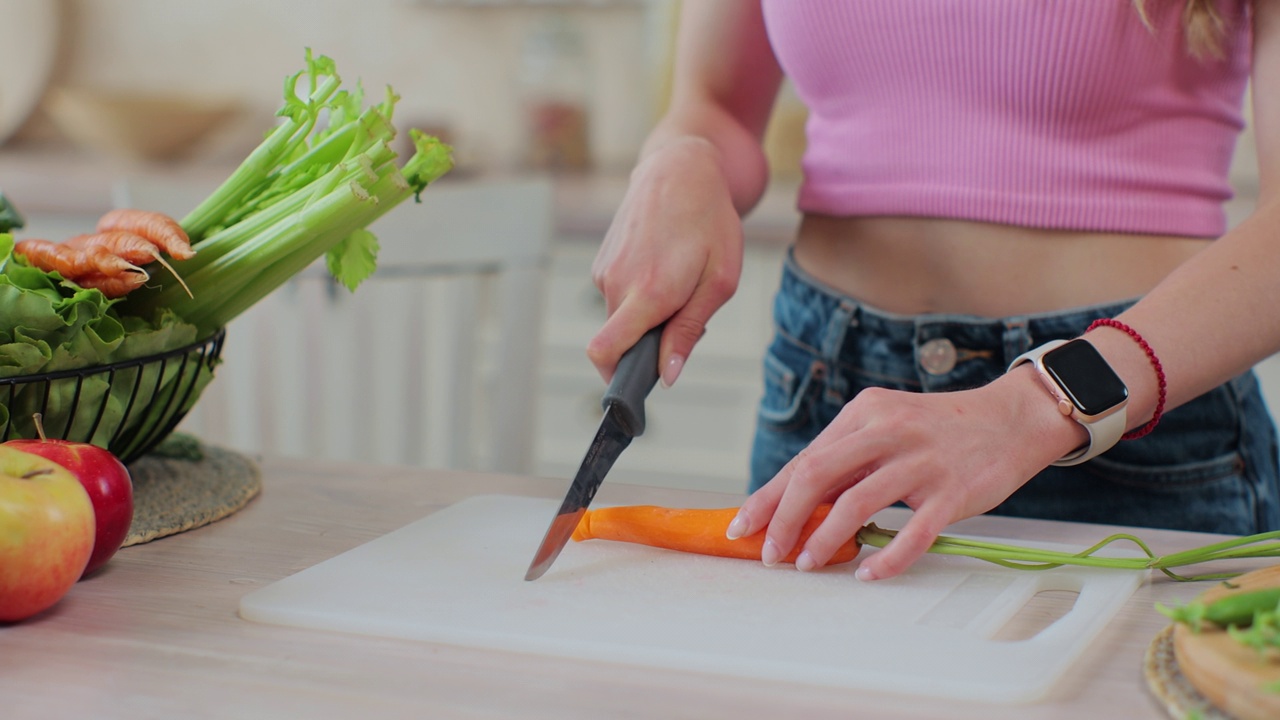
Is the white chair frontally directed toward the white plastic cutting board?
yes

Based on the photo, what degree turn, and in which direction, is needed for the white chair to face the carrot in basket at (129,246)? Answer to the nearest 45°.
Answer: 0° — it already faces it

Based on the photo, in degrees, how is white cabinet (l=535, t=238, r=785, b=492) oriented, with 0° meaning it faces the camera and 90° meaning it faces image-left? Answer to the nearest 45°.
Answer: approximately 0°

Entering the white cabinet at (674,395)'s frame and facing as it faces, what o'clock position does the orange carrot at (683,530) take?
The orange carrot is roughly at 12 o'clock from the white cabinet.

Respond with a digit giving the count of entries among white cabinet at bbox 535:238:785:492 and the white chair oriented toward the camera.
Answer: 2

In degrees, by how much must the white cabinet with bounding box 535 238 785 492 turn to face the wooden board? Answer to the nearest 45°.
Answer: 0° — it already faces it
